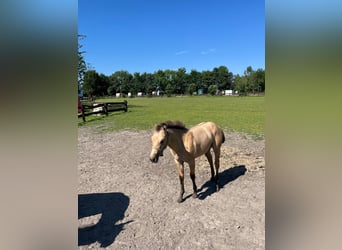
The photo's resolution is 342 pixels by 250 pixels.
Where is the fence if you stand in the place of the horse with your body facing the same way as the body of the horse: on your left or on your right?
on your right

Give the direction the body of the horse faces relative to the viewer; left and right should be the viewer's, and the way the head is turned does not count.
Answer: facing the viewer and to the left of the viewer

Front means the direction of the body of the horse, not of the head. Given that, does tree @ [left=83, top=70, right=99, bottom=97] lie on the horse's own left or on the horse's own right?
on the horse's own right
